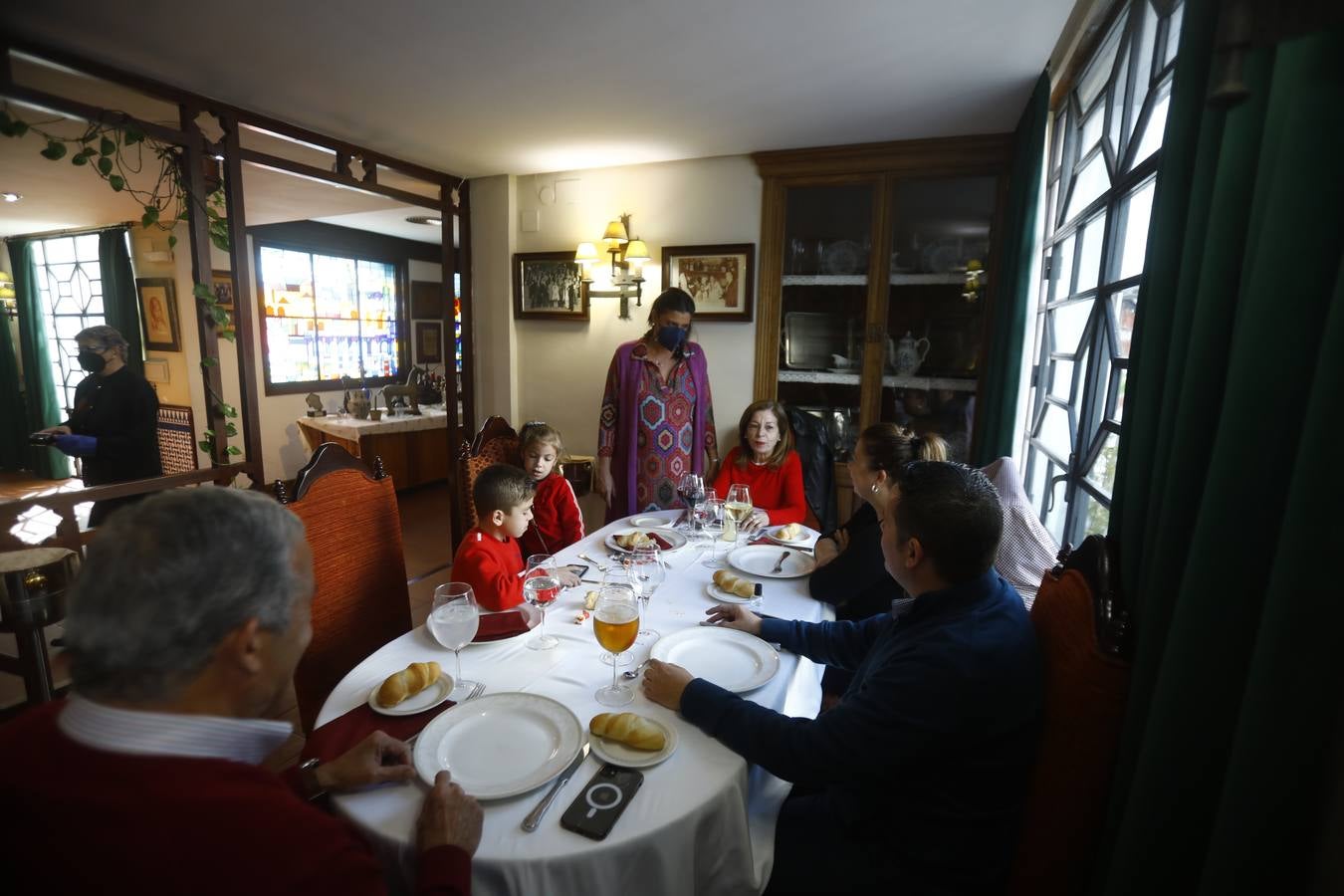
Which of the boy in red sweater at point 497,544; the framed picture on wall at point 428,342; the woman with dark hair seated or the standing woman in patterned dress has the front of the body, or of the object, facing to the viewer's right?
the boy in red sweater

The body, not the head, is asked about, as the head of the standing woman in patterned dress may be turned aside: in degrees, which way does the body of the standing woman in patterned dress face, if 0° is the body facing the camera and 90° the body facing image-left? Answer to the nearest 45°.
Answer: approximately 0°

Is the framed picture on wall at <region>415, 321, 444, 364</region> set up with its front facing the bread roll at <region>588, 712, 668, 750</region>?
yes

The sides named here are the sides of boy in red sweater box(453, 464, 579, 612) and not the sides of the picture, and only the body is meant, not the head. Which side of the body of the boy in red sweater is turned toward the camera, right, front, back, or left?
right

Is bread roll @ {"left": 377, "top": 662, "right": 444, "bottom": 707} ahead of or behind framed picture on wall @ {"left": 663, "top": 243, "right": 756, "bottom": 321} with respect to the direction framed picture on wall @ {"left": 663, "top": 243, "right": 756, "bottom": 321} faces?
ahead

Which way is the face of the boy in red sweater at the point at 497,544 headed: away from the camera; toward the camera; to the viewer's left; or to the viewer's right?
to the viewer's right

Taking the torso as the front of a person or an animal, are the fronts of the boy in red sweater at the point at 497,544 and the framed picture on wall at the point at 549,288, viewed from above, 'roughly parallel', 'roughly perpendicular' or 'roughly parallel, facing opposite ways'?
roughly perpendicular

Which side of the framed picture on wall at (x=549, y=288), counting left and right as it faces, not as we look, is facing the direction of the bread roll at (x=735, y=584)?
front

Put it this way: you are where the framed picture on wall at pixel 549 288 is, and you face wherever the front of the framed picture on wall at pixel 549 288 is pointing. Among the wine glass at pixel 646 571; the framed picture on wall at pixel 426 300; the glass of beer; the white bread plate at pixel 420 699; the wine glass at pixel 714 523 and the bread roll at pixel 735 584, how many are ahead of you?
5

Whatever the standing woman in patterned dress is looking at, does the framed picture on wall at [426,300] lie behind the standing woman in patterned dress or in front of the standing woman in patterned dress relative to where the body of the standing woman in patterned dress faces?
behind

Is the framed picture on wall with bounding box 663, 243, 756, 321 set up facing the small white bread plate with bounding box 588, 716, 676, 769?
yes

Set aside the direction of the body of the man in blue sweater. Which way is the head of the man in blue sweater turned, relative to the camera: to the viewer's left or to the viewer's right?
to the viewer's left

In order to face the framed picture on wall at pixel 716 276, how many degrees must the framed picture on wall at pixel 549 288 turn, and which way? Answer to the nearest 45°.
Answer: approximately 45° to its left

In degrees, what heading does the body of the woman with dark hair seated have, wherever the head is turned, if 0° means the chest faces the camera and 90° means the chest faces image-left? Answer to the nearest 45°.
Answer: approximately 90°

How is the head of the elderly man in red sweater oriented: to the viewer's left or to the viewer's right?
to the viewer's right

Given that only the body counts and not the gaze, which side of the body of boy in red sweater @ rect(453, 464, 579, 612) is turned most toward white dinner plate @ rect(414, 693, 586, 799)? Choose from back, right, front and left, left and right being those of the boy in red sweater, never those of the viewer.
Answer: right
